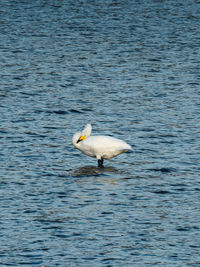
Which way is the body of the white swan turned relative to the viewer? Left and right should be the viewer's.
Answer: facing to the left of the viewer
